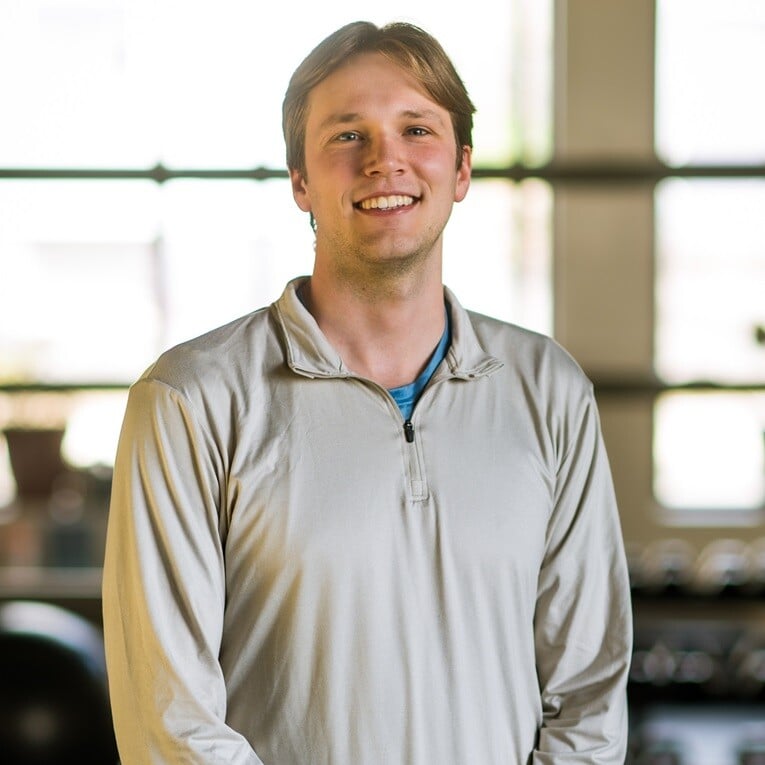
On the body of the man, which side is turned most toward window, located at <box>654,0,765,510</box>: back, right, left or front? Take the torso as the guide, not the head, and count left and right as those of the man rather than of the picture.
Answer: back

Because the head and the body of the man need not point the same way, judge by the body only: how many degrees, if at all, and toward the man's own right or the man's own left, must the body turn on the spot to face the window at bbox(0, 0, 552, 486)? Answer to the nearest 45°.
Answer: approximately 180°

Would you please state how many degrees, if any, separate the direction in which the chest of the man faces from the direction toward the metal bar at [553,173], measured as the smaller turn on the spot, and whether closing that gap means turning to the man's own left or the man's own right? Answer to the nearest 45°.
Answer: approximately 180°

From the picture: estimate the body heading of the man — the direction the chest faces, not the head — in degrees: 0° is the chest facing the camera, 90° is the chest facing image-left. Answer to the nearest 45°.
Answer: approximately 0°
